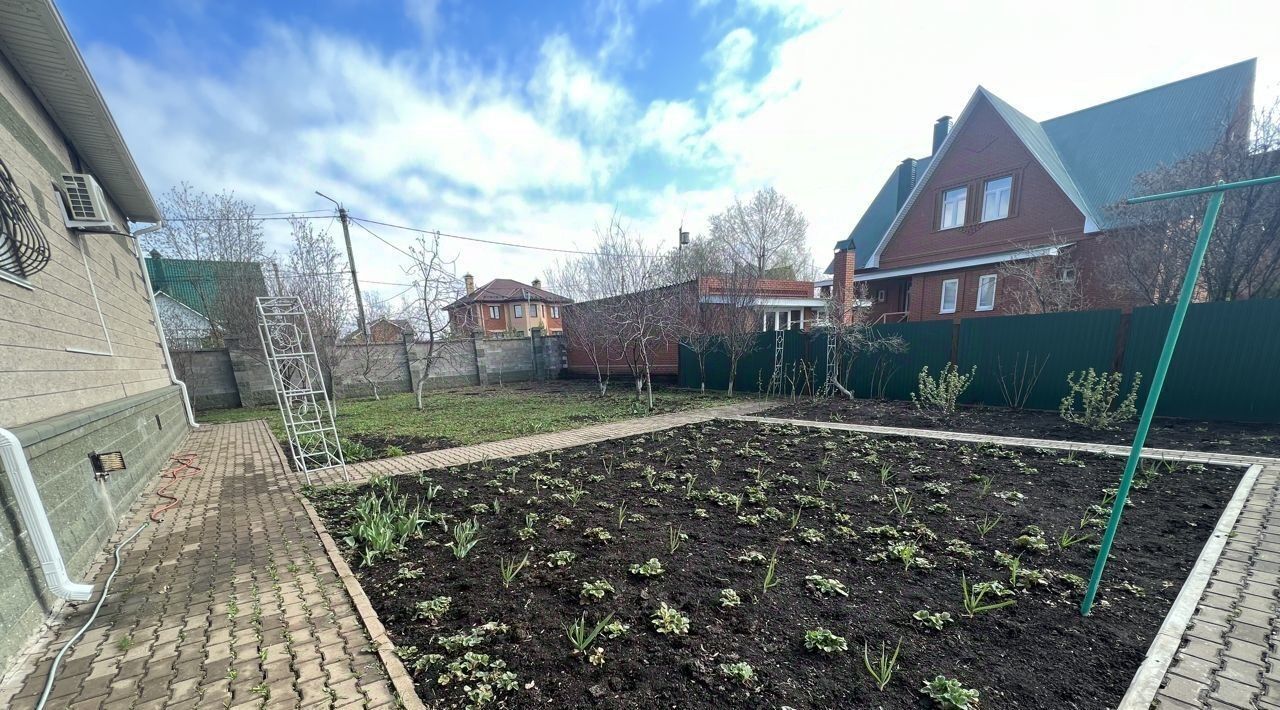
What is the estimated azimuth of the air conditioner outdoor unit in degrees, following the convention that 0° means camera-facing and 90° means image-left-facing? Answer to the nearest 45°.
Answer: approximately 270°

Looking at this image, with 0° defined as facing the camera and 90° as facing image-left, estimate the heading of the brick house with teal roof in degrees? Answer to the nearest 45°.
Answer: approximately 45°

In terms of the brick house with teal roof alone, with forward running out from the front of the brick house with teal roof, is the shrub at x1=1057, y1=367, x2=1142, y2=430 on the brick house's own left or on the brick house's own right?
on the brick house's own left

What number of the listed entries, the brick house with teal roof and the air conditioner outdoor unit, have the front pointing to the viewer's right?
1

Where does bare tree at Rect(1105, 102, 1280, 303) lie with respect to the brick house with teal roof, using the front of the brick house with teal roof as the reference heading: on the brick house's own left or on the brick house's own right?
on the brick house's own left
